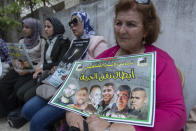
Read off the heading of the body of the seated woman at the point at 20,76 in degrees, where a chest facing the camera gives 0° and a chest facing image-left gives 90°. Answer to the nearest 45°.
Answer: approximately 45°

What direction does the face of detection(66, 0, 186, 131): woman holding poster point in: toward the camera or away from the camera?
toward the camera

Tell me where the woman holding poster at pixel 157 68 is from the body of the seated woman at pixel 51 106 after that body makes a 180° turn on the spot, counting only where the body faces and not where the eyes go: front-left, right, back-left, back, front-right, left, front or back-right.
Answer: right

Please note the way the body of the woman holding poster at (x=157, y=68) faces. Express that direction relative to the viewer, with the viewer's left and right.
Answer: facing the viewer and to the left of the viewer

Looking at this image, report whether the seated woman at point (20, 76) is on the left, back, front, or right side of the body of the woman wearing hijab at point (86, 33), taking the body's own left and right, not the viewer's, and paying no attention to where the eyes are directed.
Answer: right

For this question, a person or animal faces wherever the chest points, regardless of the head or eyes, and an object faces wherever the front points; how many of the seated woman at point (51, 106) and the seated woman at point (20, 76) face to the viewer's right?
0

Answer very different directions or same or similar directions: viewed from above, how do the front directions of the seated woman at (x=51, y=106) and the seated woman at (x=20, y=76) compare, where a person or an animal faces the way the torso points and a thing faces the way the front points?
same or similar directions

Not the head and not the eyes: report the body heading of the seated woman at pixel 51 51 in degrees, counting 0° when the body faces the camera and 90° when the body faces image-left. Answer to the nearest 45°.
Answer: approximately 45°

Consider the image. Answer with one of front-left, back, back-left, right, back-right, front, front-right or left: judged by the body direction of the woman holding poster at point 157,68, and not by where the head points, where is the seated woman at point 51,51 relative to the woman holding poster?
right

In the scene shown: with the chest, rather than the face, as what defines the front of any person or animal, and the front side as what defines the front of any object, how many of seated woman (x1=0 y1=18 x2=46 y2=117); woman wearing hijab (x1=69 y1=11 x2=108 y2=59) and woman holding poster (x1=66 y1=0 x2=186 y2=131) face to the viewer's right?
0

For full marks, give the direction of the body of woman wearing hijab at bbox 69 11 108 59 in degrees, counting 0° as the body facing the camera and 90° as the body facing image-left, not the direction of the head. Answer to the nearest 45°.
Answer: approximately 45°

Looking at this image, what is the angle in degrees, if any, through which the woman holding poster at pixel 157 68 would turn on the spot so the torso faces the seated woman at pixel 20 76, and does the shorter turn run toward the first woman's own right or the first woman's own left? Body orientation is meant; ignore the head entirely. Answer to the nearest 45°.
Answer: approximately 90° to the first woman's own right

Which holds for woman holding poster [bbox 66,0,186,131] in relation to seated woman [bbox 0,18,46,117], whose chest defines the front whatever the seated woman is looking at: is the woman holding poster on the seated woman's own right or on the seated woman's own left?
on the seated woman's own left
